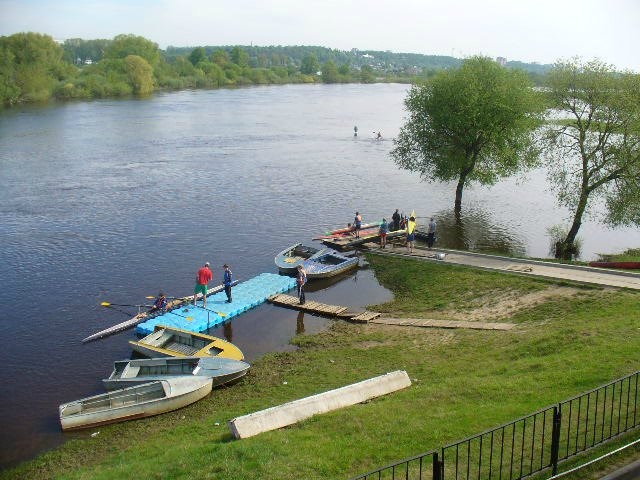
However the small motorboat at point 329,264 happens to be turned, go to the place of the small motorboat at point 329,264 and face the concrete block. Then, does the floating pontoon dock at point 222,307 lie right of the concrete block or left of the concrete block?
right

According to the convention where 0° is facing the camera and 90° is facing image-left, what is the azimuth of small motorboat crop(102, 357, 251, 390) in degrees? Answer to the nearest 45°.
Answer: approximately 270°

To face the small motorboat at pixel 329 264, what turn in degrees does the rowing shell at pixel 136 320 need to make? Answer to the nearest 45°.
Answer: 0° — it already faces it

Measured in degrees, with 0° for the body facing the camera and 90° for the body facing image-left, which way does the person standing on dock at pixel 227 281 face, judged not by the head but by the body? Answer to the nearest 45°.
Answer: approximately 90°

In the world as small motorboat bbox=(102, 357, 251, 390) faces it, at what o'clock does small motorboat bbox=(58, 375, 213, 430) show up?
small motorboat bbox=(58, 375, 213, 430) is roughly at 4 o'clock from small motorboat bbox=(102, 357, 251, 390).

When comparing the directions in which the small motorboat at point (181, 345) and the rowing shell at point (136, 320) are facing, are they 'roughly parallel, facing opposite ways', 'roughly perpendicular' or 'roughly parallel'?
roughly perpendicular

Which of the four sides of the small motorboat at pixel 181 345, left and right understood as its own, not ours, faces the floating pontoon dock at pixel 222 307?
left

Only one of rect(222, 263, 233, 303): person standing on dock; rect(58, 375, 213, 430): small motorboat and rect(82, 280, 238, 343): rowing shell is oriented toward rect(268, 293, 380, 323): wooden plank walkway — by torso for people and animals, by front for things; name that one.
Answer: the small motorboat

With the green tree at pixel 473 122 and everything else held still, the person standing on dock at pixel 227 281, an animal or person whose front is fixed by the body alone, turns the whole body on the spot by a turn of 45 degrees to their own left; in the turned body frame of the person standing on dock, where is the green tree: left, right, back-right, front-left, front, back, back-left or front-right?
back

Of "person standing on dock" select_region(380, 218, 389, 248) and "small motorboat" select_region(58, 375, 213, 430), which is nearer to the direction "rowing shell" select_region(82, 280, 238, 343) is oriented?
the small motorboat
